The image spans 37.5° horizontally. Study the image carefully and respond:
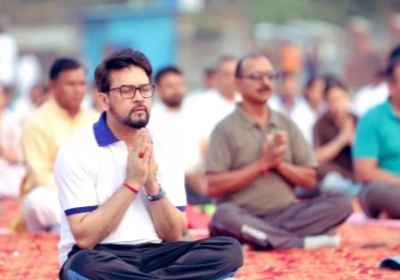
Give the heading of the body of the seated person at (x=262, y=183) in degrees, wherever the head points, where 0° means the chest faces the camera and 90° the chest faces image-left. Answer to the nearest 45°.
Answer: approximately 315°

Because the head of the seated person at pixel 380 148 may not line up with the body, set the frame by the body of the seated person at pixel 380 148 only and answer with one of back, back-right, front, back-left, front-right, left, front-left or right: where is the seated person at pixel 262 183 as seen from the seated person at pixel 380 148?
right

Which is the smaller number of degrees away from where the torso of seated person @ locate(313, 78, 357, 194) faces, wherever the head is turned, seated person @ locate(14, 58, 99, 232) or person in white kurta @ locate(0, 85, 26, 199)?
the seated person

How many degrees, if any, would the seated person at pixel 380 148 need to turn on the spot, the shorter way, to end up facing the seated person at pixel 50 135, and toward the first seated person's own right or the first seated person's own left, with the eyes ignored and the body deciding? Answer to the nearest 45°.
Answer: approximately 135° to the first seated person's own right

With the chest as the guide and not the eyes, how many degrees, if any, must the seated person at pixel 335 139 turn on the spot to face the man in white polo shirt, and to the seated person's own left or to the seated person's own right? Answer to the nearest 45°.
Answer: approximately 45° to the seated person's own right

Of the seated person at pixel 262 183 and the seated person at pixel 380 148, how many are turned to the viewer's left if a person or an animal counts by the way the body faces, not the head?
0

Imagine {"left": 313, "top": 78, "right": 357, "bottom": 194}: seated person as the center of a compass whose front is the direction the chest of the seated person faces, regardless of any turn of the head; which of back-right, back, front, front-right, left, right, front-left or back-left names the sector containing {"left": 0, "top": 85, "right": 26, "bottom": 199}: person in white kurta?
back-right

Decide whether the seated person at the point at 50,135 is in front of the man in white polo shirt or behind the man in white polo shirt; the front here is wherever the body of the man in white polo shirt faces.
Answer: behind
